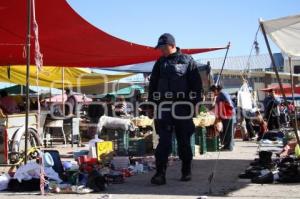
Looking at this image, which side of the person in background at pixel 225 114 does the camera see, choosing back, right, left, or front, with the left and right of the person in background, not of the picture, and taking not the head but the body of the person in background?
left

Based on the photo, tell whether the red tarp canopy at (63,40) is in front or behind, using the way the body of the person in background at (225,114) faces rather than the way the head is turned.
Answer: in front
